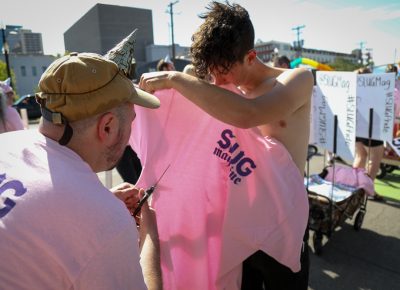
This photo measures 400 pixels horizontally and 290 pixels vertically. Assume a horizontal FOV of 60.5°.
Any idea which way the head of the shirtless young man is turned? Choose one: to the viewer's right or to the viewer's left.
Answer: to the viewer's left

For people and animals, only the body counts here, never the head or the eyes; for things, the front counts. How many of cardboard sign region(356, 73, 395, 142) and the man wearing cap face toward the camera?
1

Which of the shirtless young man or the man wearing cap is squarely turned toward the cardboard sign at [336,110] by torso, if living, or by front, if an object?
the man wearing cap

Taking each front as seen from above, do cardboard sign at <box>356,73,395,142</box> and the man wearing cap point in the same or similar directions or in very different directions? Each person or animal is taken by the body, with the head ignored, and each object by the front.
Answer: very different directions

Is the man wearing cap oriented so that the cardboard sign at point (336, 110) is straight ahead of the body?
yes

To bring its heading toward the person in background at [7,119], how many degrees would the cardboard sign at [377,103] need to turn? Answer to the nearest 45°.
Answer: approximately 45° to its right

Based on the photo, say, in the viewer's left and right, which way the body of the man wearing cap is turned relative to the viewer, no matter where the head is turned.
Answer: facing away from the viewer and to the right of the viewer

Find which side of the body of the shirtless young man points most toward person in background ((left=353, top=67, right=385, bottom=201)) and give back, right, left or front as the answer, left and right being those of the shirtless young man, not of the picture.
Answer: back

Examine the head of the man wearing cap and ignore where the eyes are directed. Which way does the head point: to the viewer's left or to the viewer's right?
to the viewer's right
